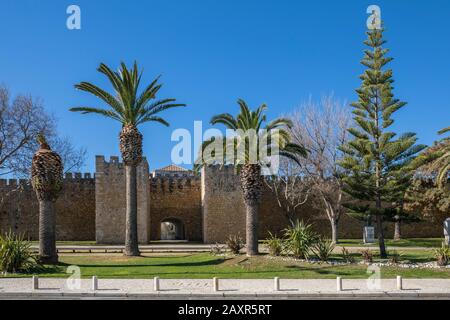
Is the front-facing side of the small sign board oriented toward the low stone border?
yes

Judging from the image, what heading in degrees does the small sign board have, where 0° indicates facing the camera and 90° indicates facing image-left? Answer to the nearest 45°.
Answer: approximately 0°

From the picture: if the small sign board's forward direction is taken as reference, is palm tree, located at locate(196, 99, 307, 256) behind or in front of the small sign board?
in front

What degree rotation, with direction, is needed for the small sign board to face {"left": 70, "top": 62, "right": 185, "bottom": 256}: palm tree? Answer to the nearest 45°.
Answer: approximately 45° to its right

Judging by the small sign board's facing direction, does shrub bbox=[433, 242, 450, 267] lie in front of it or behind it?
in front

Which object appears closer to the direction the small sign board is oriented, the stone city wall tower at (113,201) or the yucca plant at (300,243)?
the yucca plant

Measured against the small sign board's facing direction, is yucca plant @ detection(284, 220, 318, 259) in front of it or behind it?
in front

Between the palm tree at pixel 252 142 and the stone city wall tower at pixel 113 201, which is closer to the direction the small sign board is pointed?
the palm tree

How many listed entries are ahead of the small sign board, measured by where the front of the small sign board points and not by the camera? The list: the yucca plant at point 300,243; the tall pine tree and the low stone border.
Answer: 3

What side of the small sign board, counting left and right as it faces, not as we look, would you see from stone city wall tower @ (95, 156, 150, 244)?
right

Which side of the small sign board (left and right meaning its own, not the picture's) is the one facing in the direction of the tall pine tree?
front
